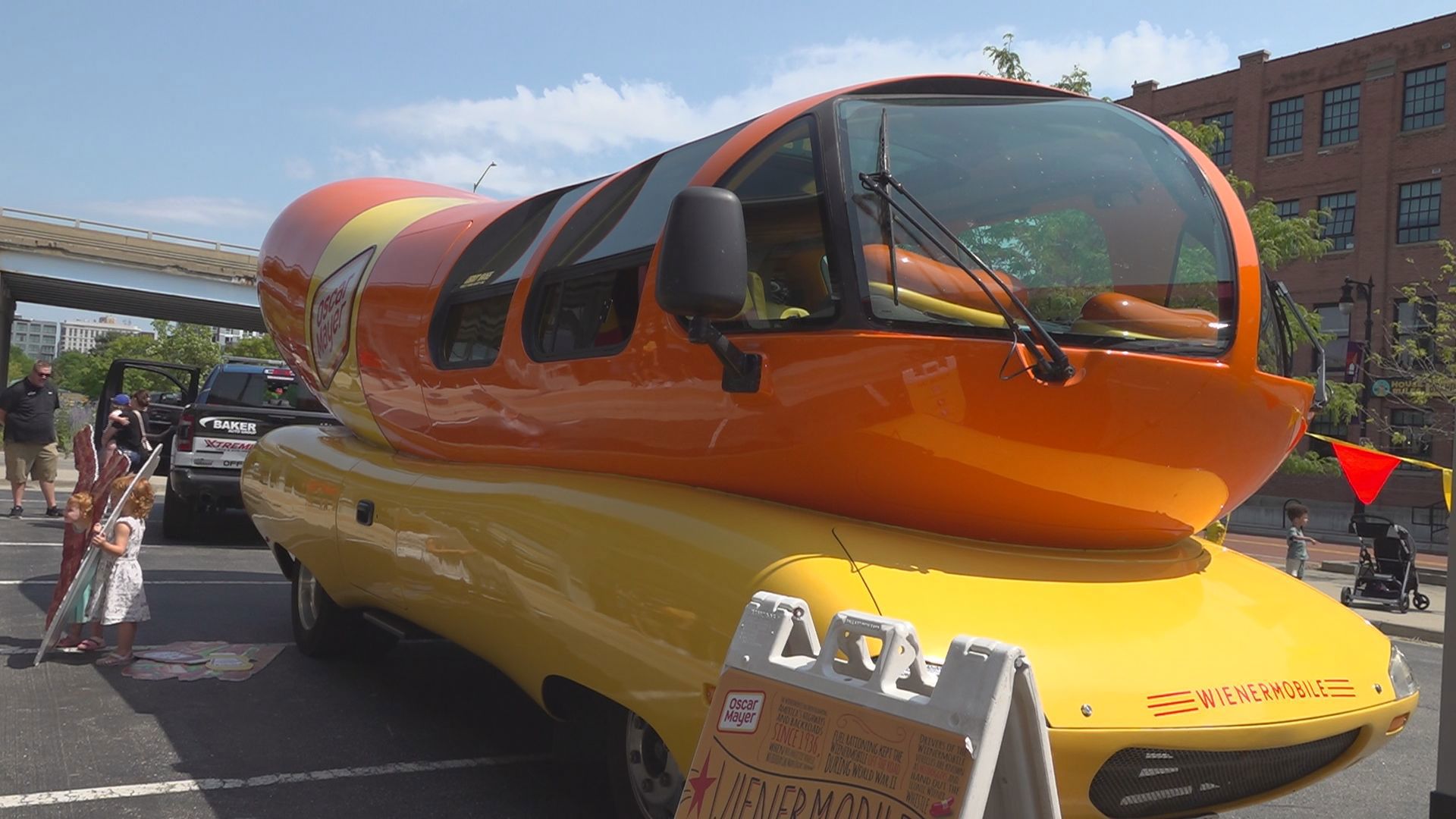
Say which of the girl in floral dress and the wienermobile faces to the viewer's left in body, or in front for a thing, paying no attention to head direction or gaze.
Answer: the girl in floral dress

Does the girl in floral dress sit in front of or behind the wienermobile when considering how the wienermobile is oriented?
behind

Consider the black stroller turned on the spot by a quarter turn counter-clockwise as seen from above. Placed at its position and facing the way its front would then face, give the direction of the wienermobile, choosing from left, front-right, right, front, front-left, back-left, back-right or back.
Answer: front-right

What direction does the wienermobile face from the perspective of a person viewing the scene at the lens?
facing the viewer and to the right of the viewer

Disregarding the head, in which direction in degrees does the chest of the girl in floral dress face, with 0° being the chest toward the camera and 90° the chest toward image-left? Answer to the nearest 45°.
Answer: approximately 90°

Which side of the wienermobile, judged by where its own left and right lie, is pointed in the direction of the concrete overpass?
back

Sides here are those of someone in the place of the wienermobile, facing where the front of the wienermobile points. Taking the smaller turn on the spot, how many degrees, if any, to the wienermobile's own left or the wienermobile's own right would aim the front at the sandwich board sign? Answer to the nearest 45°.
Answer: approximately 45° to the wienermobile's own right

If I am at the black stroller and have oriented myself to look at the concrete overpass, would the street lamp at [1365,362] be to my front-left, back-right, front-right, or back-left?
front-right

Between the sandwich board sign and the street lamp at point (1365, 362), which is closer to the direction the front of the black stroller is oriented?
the sandwich board sign

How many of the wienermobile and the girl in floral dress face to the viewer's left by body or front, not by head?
1

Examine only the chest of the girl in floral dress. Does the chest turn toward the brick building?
no

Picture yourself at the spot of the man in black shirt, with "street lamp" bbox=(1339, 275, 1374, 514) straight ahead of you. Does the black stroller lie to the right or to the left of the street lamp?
right
